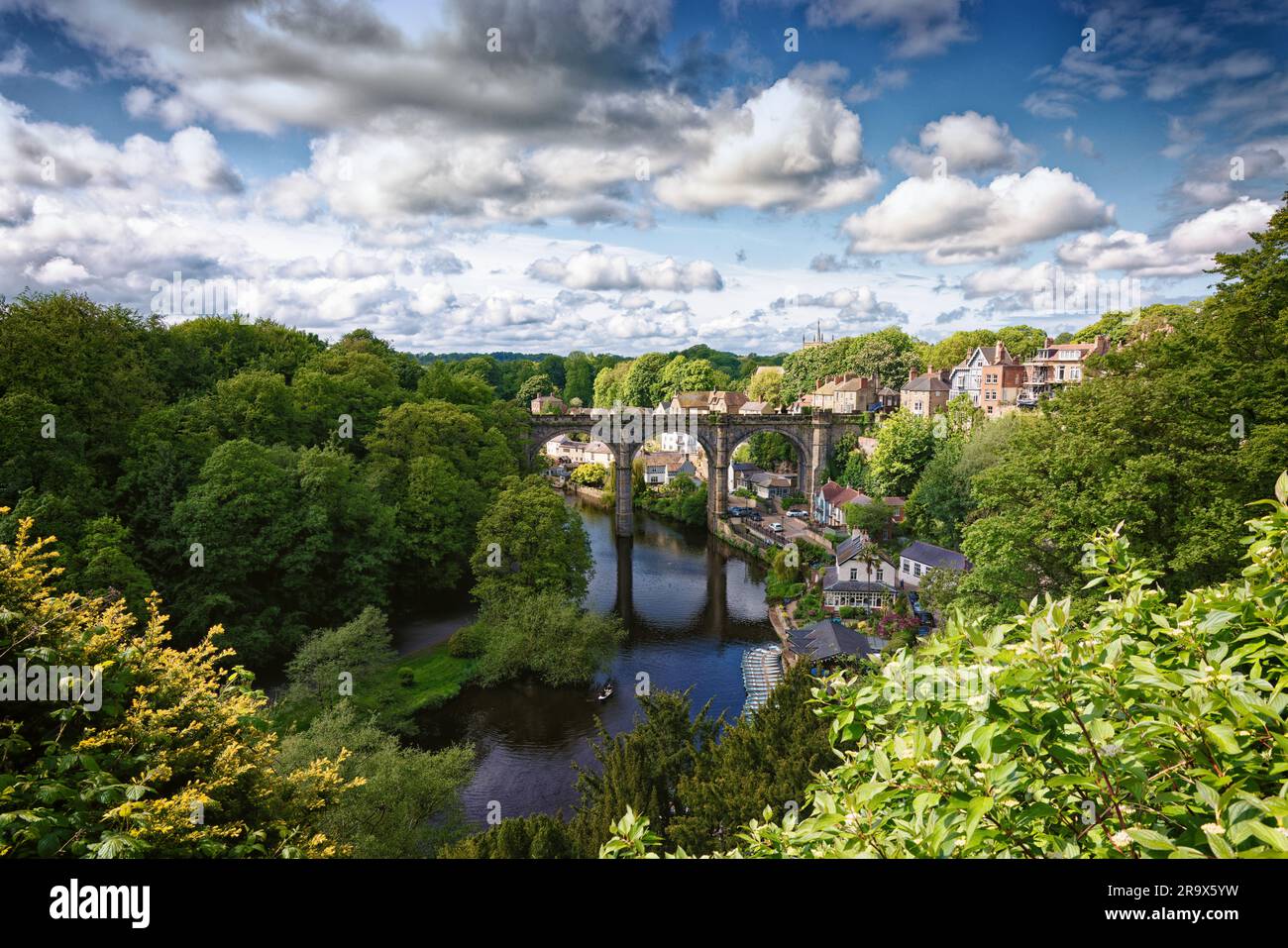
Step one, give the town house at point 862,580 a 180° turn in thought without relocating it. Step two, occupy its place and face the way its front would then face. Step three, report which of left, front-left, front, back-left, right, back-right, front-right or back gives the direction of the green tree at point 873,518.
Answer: front

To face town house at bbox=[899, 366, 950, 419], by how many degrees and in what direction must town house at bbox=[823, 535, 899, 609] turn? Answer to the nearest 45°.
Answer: approximately 180°

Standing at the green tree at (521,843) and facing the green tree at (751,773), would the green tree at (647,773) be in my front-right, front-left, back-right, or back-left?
front-left

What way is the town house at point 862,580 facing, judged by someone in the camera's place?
facing the viewer

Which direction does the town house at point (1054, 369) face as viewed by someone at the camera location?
facing the viewer and to the left of the viewer

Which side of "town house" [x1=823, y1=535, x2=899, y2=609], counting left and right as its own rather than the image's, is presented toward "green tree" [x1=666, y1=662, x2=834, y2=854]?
front

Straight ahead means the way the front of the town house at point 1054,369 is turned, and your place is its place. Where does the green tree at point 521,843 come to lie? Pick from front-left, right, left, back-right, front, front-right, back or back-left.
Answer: front-left

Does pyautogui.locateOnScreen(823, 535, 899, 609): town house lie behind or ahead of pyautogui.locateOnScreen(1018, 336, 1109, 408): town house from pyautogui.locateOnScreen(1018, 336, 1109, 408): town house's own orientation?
ahead

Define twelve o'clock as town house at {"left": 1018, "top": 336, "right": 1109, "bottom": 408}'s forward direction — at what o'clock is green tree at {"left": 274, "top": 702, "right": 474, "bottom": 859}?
The green tree is roughly at 11 o'clock from the town house.

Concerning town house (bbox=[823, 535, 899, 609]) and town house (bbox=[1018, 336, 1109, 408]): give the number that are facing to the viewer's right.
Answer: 0

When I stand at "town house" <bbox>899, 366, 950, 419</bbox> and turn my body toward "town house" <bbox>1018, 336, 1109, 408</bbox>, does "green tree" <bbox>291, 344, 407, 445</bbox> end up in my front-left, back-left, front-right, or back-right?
back-right
